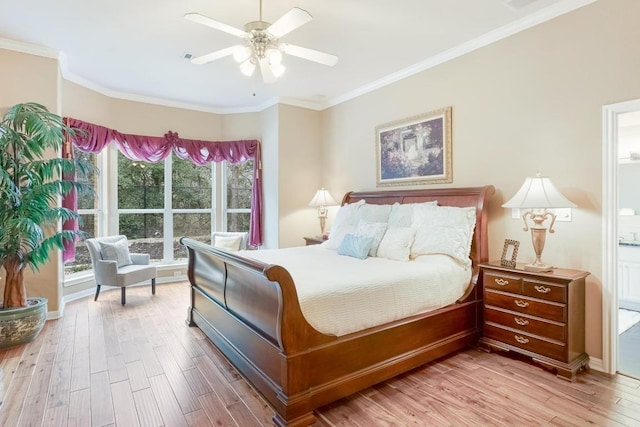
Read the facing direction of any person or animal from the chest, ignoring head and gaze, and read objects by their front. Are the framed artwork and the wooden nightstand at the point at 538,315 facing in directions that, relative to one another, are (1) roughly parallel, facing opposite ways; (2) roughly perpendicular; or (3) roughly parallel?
roughly parallel

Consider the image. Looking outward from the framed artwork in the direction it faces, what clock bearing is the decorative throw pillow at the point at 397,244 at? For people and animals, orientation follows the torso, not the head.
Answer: The decorative throw pillow is roughly at 11 o'clock from the framed artwork.

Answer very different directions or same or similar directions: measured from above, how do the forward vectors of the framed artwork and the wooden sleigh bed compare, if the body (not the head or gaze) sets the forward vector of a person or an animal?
same or similar directions

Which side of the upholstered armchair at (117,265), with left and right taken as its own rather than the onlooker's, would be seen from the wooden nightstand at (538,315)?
front

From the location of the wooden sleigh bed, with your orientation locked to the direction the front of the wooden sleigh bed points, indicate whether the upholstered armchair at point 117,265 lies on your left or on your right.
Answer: on your right

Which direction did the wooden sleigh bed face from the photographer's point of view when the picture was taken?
facing the viewer and to the left of the viewer

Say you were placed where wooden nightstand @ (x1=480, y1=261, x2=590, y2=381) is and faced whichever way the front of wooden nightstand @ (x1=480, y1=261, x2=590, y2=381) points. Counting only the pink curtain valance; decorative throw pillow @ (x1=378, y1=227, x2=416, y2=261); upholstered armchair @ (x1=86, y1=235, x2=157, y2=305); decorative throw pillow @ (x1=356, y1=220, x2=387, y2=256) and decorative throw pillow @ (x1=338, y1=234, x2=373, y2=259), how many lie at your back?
0

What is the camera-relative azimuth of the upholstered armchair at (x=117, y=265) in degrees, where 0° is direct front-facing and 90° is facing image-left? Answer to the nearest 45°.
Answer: approximately 315°

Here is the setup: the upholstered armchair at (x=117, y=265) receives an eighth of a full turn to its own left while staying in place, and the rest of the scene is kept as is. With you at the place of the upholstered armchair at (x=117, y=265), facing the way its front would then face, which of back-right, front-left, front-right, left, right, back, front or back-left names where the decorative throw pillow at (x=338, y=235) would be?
front-right

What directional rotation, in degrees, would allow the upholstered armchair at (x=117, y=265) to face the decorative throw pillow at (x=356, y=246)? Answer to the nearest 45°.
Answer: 0° — it already faces it

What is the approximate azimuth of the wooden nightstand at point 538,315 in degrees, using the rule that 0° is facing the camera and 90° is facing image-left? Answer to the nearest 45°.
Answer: approximately 45°

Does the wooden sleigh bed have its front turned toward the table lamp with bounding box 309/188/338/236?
no

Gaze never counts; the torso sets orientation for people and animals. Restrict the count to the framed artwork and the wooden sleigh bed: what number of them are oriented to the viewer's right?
0

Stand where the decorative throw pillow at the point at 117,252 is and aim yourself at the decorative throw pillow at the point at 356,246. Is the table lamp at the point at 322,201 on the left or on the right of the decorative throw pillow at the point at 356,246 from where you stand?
left

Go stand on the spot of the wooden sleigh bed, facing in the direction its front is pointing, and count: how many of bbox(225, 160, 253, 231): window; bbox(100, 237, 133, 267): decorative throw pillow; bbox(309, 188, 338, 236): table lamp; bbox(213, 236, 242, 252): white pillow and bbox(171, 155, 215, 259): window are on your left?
0

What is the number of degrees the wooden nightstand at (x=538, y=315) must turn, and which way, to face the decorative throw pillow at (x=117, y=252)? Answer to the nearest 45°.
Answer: approximately 45° to its right

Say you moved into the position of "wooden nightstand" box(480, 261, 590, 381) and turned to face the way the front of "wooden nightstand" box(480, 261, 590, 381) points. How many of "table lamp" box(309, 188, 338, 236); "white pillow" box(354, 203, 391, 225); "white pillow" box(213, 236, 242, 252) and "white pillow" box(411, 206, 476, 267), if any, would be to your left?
0

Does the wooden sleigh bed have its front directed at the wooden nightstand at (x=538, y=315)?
no

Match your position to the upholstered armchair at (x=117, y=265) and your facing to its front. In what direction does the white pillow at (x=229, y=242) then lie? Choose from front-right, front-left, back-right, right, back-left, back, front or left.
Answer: front-left

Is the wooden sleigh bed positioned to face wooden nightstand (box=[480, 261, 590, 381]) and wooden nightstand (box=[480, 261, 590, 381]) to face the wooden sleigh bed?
no

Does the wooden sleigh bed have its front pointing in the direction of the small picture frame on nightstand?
no
